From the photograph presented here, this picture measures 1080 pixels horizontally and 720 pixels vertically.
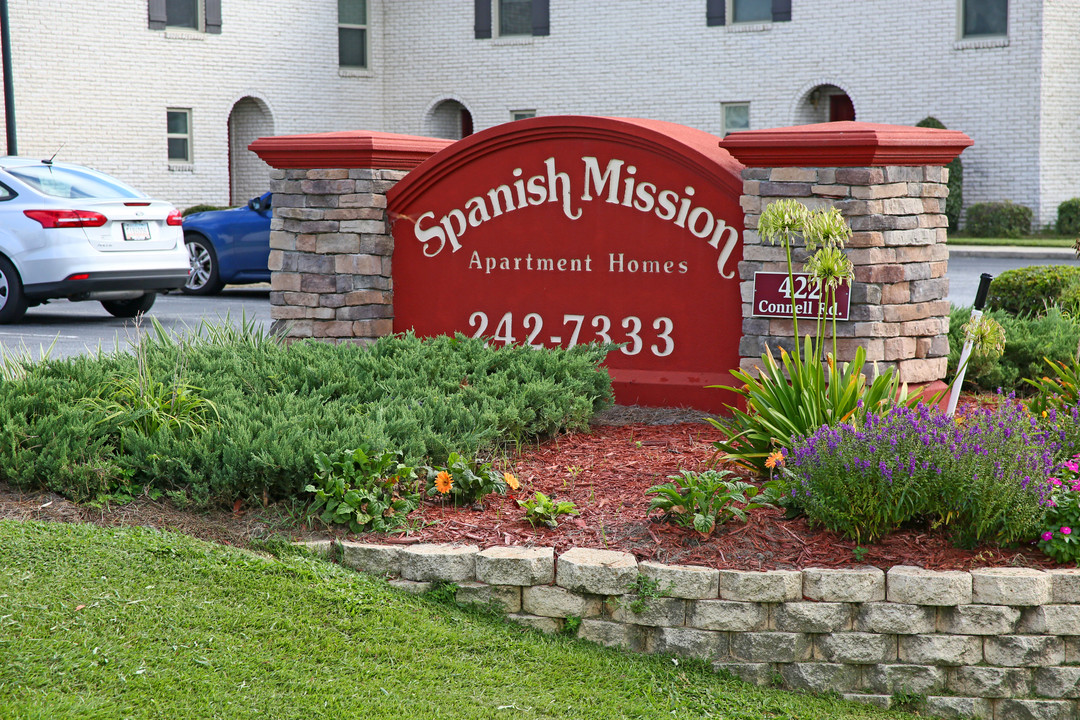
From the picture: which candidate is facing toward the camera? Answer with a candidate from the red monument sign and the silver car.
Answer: the red monument sign

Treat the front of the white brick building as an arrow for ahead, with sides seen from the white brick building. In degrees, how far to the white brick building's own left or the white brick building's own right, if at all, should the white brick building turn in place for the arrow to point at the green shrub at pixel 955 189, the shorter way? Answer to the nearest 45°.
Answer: approximately 90° to the white brick building's own left

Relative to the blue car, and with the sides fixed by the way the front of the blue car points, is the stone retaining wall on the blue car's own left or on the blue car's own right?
on the blue car's own left

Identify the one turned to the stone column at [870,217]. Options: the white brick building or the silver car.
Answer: the white brick building

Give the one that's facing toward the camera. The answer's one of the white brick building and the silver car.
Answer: the white brick building

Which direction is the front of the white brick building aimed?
toward the camera

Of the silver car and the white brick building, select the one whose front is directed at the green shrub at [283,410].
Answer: the white brick building

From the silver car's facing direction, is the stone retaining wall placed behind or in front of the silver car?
behind

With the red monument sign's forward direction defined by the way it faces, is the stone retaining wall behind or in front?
in front

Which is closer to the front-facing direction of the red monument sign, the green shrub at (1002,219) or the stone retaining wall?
the stone retaining wall

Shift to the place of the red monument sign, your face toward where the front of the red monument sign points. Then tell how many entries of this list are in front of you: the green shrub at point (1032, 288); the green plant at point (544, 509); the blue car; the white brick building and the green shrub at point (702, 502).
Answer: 2

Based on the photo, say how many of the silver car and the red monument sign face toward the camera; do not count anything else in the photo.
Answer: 1

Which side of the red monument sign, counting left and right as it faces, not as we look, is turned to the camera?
front
